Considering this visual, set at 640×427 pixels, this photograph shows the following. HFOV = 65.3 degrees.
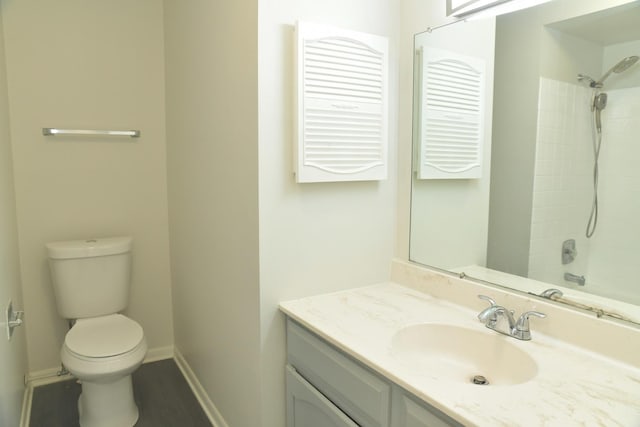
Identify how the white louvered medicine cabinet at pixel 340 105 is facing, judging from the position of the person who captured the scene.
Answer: facing the viewer and to the right of the viewer

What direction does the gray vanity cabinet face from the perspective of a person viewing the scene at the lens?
facing the viewer and to the left of the viewer

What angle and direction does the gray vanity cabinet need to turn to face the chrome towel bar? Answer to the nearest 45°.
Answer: approximately 90° to its right

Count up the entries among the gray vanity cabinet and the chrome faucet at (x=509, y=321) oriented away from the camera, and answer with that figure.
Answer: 0
